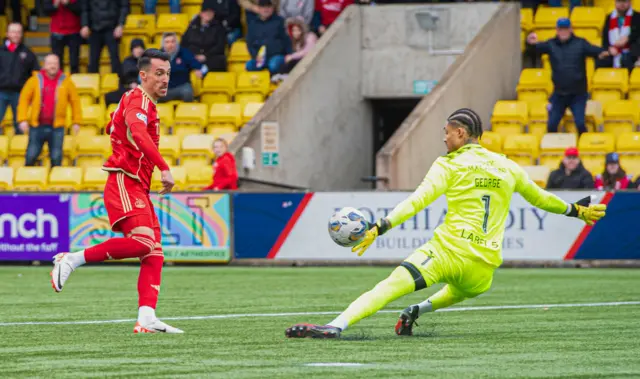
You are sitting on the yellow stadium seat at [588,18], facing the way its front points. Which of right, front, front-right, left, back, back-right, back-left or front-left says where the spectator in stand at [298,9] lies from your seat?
right

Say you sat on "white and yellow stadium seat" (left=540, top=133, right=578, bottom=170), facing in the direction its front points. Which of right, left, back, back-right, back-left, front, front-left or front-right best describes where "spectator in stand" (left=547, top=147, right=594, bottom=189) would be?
front

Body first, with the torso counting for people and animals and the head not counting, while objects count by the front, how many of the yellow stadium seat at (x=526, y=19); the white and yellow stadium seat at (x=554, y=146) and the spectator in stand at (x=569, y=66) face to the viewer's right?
0

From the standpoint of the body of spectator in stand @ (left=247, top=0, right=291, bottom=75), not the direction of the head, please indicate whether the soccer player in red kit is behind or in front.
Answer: in front

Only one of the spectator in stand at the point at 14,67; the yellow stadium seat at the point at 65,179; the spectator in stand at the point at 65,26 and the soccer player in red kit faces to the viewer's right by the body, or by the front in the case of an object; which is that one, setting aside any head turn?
the soccer player in red kit

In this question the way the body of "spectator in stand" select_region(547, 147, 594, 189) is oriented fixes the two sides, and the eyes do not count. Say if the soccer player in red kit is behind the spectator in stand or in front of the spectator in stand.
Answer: in front

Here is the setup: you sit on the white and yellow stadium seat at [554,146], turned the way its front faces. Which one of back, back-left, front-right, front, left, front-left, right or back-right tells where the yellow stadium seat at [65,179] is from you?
right

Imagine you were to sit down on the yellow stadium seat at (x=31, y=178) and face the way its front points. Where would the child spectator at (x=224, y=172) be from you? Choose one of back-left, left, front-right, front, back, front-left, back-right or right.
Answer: front-left

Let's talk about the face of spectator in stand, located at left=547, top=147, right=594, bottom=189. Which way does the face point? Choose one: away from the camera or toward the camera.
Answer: toward the camera

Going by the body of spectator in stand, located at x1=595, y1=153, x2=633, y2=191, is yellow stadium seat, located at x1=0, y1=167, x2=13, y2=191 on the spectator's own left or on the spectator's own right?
on the spectator's own right

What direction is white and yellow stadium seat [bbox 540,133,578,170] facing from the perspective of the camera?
toward the camera

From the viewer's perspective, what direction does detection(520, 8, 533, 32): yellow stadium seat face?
toward the camera

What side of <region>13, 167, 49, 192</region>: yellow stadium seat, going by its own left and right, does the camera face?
front

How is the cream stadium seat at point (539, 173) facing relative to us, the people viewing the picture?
facing the viewer

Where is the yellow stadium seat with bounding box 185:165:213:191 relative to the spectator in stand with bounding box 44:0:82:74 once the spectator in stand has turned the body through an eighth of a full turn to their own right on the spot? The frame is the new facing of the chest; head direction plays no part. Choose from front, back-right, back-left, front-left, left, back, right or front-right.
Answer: left

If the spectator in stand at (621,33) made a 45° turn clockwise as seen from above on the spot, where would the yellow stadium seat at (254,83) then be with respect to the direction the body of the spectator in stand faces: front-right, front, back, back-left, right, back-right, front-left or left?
front-right

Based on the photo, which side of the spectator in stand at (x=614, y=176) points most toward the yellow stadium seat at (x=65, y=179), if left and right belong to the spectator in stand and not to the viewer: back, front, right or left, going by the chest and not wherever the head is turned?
right
